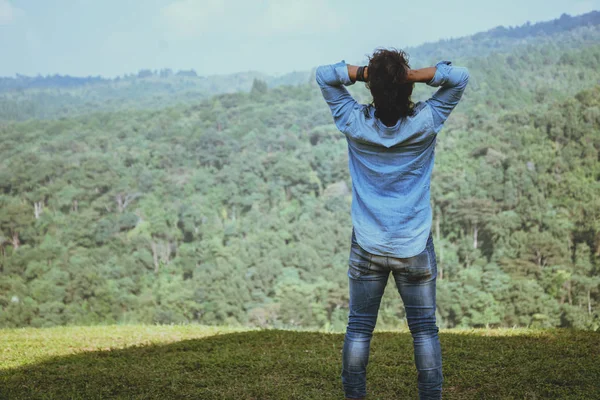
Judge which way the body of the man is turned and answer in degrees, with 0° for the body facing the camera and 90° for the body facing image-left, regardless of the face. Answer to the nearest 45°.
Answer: approximately 180°

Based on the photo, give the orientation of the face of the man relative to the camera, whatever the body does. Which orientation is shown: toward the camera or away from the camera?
away from the camera
